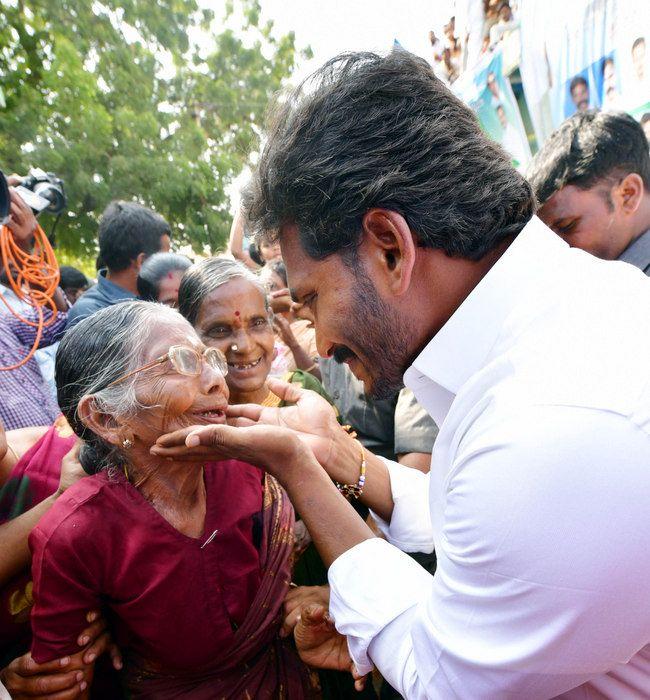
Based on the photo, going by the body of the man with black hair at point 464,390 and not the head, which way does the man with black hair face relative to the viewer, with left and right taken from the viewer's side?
facing to the left of the viewer

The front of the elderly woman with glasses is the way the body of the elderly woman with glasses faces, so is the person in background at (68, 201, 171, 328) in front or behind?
behind

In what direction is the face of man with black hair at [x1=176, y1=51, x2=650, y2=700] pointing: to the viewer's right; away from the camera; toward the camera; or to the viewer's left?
to the viewer's left

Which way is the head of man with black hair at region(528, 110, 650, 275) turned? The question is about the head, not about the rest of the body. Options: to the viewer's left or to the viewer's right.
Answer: to the viewer's left

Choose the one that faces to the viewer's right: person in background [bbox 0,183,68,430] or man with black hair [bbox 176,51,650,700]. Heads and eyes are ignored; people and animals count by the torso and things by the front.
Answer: the person in background
